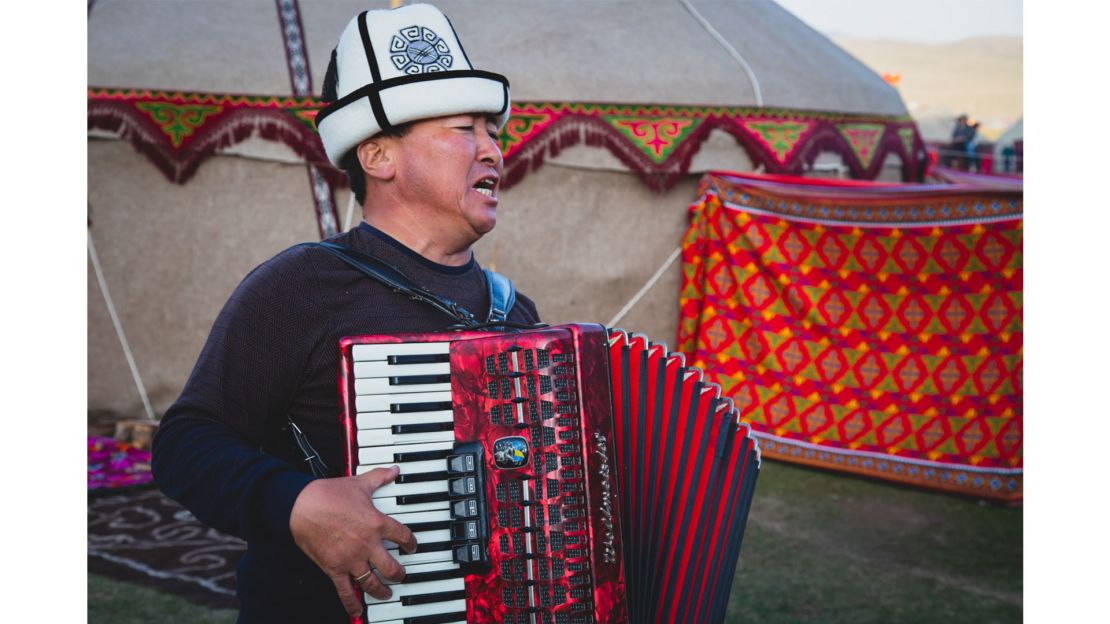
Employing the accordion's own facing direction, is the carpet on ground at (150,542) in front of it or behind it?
behind

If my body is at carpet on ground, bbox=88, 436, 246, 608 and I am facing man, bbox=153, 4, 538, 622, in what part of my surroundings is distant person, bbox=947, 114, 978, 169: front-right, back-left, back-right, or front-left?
back-left

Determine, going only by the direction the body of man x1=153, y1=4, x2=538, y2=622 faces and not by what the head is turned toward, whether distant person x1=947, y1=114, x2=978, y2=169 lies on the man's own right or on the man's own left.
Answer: on the man's own left

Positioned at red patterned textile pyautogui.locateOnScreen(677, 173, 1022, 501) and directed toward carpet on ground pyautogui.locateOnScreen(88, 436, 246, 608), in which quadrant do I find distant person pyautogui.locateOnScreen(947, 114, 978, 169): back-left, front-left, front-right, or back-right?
back-right

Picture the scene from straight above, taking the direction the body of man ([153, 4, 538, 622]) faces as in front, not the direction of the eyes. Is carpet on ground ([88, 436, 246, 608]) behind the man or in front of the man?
behind

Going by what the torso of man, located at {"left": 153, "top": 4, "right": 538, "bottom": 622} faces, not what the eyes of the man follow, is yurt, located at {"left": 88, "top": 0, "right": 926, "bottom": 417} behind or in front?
behind

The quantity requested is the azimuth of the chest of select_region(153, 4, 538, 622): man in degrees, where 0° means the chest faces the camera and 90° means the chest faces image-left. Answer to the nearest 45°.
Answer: approximately 315°

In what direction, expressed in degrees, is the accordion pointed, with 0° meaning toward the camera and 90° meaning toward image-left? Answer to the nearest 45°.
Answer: approximately 0°
